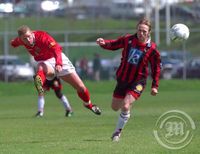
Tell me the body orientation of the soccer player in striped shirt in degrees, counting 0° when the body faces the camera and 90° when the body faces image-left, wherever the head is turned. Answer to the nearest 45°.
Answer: approximately 0°
